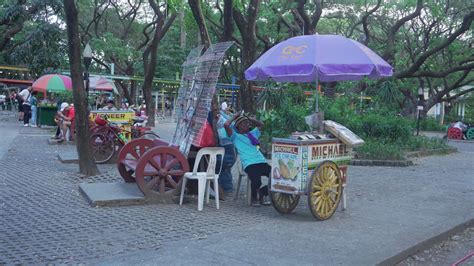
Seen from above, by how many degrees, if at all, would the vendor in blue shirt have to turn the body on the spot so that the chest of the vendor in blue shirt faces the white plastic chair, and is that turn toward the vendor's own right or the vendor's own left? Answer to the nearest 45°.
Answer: approximately 135° to the vendor's own right

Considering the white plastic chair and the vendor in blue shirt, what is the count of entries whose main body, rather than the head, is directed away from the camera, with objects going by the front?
0

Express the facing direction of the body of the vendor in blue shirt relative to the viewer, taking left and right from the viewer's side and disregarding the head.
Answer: facing the viewer and to the right of the viewer

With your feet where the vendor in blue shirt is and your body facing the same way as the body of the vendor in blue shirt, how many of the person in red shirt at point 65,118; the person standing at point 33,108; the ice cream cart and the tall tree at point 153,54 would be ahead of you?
1

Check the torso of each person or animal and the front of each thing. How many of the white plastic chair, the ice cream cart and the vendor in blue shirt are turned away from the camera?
0

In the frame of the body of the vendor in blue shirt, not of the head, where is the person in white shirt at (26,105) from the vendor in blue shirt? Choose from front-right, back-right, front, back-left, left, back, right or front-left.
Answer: back

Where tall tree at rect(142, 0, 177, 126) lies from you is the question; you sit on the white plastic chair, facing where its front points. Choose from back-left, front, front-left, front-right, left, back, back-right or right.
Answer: back-right

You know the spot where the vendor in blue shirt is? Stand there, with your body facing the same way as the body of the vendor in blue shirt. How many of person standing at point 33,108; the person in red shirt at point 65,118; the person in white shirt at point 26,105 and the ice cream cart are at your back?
3
